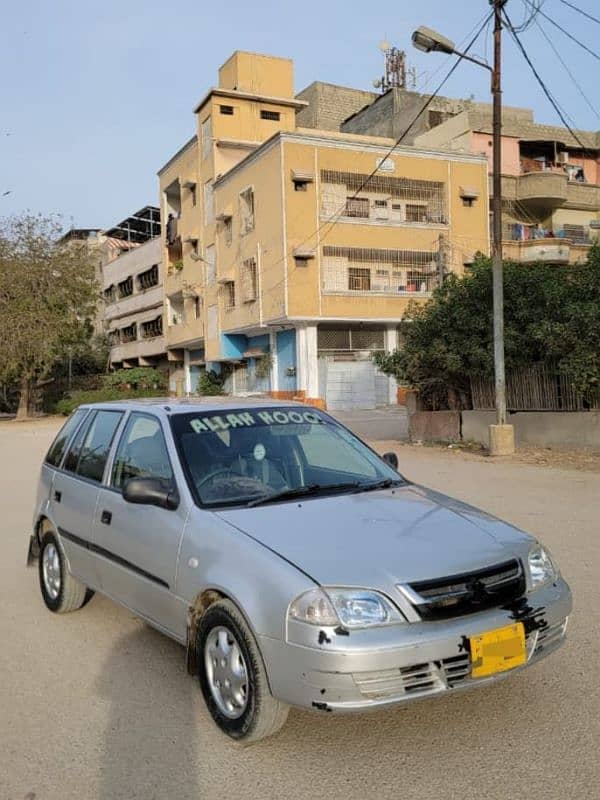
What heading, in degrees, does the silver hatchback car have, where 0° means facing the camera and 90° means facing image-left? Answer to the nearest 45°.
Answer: approximately 315°

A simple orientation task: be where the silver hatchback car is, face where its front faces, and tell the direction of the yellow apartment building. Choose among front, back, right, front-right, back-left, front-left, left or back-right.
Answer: back-left

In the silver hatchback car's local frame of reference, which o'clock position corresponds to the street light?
The street light is roughly at 8 o'clock from the silver hatchback car.

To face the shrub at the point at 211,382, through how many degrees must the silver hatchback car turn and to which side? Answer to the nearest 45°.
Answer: approximately 135° to its left

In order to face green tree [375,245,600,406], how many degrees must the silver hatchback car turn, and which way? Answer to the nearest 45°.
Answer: approximately 135° to its left
